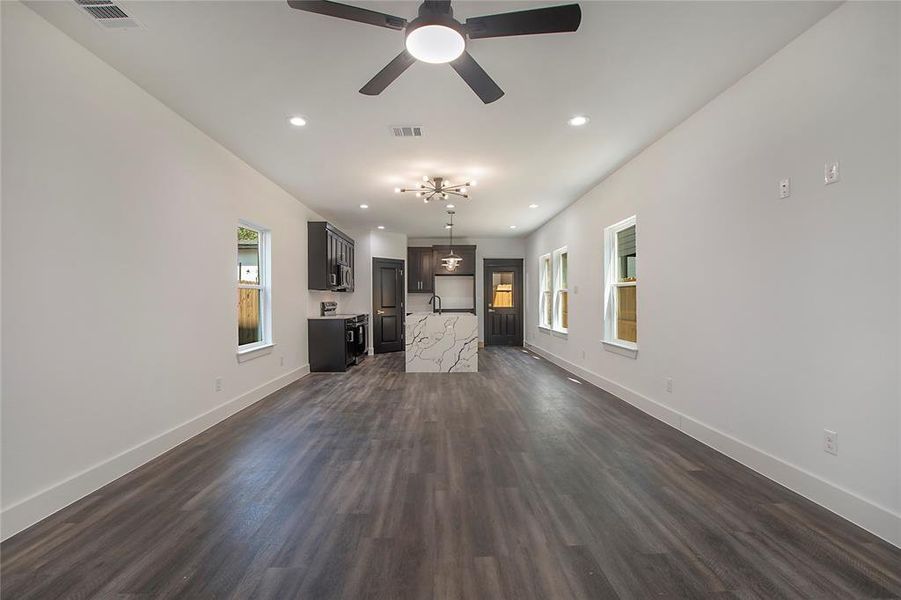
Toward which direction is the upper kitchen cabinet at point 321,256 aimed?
to the viewer's right

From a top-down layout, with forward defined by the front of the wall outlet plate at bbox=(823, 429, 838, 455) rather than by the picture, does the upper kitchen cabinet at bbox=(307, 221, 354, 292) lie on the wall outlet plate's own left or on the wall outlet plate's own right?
on the wall outlet plate's own right

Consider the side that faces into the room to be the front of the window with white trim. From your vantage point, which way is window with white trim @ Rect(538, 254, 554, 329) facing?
to the viewer's left

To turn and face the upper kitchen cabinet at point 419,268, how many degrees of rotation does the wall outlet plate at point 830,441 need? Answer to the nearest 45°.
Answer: approximately 90° to its right

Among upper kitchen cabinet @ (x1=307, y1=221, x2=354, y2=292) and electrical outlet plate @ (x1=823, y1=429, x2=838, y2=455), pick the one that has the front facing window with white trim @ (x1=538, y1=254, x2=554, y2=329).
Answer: the upper kitchen cabinet

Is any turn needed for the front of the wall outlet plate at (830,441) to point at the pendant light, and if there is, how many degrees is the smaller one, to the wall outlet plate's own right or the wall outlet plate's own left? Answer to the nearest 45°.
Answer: approximately 90° to the wall outlet plate's own right

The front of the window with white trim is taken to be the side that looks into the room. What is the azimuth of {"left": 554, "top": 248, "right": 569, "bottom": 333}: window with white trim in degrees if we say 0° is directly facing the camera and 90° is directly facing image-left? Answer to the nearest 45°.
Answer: approximately 90°

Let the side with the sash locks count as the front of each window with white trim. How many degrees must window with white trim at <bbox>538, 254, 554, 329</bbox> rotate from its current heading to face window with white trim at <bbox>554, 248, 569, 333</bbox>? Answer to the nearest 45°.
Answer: approximately 90° to its left

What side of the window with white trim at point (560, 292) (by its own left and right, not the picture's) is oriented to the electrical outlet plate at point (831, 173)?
left

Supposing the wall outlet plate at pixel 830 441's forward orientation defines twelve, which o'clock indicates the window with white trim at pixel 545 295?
The window with white trim is roughly at 3 o'clock from the wall outlet plate.

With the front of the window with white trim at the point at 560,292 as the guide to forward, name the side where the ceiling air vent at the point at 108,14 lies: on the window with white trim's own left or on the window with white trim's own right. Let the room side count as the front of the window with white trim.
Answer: on the window with white trim's own left

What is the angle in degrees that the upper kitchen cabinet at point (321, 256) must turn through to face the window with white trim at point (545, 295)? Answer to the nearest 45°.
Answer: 0° — it already faces it
